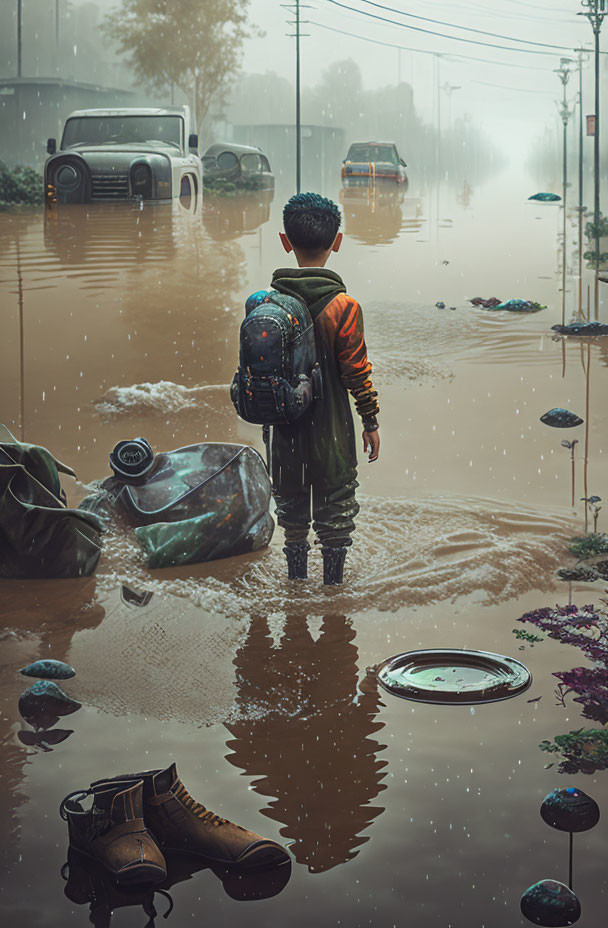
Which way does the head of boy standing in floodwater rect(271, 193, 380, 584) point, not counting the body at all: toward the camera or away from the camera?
away from the camera

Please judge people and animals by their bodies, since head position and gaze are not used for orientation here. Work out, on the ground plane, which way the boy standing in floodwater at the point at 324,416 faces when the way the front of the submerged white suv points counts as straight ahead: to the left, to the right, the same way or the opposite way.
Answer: the opposite way

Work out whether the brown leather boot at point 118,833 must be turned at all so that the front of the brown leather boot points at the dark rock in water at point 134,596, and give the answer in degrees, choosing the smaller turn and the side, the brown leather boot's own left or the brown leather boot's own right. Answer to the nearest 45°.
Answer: approximately 135° to the brown leather boot's own left

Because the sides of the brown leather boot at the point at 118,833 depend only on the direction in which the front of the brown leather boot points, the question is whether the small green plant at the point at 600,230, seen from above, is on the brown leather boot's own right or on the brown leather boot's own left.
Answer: on the brown leather boot's own left

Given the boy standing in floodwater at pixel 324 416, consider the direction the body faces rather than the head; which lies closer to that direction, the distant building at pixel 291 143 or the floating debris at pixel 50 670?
the distant building

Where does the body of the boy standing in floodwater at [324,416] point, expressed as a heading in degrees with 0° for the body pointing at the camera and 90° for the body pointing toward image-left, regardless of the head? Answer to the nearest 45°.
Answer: approximately 180°

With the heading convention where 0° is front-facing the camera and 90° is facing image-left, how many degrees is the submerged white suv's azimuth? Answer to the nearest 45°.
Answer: approximately 0°
